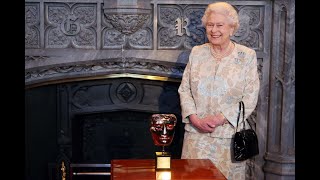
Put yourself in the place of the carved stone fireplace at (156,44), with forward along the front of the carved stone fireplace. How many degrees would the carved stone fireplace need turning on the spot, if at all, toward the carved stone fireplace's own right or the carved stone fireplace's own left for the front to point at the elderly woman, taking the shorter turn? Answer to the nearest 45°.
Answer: approximately 45° to the carved stone fireplace's own left

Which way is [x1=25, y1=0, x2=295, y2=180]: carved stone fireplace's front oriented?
toward the camera

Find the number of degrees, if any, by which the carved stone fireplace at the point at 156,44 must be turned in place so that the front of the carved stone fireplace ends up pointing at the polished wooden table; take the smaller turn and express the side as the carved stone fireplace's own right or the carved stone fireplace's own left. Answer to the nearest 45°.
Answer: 0° — it already faces it

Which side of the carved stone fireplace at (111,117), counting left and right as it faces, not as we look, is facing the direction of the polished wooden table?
front
